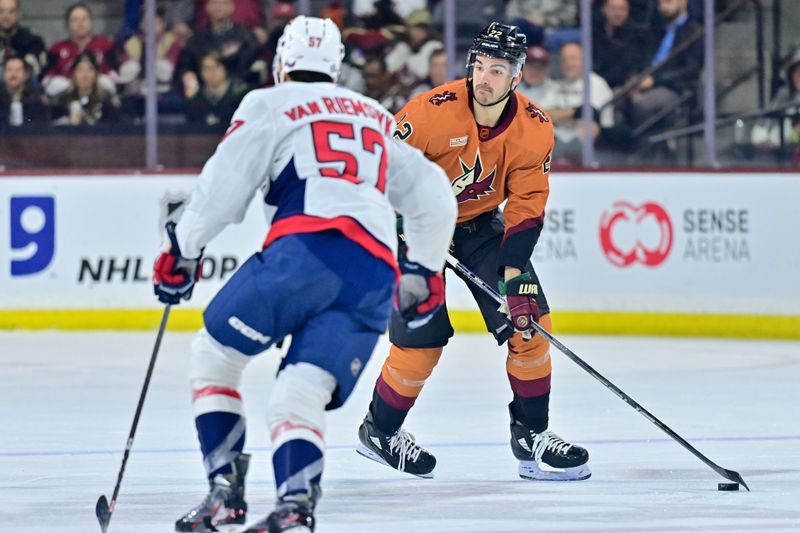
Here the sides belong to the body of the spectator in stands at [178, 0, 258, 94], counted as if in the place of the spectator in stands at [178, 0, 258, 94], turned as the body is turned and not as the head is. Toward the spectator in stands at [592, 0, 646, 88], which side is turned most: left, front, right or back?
left

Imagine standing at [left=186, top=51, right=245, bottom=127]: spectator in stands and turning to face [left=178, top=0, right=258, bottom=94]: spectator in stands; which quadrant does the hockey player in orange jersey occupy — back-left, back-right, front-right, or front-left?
back-right

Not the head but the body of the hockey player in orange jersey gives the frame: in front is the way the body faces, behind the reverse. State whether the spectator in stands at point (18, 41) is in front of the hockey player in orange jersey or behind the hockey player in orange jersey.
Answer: behind

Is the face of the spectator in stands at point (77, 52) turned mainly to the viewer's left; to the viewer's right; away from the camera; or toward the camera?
toward the camera

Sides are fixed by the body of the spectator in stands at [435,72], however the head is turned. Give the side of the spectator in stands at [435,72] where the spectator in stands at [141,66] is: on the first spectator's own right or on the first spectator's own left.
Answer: on the first spectator's own right

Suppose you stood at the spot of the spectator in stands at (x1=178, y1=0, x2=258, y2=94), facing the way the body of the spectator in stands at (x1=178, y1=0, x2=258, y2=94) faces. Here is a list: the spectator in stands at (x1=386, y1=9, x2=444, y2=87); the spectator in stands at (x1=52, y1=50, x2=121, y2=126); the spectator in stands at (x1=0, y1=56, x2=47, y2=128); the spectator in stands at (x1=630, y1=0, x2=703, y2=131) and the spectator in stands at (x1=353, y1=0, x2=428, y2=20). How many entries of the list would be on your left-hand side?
3

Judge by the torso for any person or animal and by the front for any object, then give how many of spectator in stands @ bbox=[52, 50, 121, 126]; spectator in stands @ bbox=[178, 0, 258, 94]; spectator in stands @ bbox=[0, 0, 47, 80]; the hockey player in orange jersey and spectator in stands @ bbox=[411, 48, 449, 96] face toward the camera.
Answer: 5

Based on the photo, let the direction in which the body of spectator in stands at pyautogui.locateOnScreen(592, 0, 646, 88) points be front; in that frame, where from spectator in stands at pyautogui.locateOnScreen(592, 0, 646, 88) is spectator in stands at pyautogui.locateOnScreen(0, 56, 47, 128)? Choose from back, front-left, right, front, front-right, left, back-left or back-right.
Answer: right

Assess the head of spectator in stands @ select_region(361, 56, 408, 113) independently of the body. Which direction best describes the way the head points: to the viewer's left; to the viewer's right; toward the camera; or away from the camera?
toward the camera

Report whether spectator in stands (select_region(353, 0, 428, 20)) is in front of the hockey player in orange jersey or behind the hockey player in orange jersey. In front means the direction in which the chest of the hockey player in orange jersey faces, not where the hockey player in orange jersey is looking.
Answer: behind

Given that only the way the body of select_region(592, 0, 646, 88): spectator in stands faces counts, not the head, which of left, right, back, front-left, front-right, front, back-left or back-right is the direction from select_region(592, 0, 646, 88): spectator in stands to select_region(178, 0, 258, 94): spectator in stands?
right

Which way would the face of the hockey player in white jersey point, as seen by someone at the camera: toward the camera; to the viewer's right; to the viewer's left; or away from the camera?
away from the camera

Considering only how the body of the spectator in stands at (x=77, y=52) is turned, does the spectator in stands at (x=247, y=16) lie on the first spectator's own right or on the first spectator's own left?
on the first spectator's own left

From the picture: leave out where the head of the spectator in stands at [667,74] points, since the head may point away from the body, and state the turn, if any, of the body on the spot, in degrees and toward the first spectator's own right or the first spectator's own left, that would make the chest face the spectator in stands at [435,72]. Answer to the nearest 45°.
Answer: approximately 45° to the first spectator's own right

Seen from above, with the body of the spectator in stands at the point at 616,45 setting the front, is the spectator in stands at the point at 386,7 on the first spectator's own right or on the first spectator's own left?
on the first spectator's own right

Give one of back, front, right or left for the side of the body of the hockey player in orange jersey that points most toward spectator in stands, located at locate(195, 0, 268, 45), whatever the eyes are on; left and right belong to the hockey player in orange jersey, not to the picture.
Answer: back

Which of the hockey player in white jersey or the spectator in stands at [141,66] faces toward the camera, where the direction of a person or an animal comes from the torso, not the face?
the spectator in stands

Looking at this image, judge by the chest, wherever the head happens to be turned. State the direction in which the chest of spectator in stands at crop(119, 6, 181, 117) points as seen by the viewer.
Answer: toward the camera

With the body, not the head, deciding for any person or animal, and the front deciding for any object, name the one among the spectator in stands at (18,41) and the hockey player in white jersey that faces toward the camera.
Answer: the spectator in stands

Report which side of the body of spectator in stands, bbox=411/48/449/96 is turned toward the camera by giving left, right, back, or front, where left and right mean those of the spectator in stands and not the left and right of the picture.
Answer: front

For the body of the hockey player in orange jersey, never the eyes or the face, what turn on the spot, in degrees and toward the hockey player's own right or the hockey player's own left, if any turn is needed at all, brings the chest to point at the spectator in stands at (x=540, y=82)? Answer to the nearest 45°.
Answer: approximately 180°
